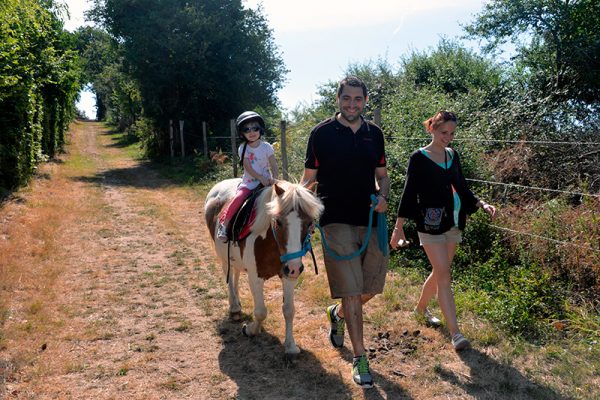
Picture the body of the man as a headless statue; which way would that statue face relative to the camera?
toward the camera

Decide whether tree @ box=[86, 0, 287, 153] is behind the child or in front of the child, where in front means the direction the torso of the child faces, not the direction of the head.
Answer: behind

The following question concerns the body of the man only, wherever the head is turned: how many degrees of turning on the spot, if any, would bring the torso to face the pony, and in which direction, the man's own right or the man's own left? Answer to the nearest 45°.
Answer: approximately 135° to the man's own right

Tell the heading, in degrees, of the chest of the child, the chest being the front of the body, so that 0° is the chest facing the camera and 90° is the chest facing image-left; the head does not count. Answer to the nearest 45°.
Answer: approximately 315°

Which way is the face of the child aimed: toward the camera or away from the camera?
toward the camera

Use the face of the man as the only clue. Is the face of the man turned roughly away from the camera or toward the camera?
toward the camera

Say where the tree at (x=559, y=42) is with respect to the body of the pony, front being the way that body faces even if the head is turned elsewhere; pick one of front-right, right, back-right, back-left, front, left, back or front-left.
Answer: left

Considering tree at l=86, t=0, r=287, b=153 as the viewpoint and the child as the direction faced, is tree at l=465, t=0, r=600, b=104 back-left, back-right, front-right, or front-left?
front-left

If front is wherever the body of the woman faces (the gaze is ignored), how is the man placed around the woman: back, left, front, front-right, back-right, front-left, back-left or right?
right

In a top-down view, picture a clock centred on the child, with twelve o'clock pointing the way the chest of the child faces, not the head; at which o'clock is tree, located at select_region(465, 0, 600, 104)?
The tree is roughly at 9 o'clock from the child.

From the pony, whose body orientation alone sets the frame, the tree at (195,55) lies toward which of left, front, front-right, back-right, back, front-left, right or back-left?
back-left

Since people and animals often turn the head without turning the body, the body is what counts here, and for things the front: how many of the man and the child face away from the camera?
0

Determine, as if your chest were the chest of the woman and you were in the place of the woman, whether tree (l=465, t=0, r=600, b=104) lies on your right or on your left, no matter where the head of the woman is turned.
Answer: on your left

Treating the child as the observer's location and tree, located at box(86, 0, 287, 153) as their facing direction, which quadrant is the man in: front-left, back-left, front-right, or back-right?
back-right

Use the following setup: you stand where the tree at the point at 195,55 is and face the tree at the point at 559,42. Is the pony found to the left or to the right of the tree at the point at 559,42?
right

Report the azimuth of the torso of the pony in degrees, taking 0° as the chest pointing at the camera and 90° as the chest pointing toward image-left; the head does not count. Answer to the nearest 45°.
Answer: approximately 315°
